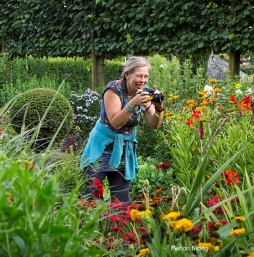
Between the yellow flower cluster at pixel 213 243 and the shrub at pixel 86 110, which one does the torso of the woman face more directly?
the yellow flower cluster

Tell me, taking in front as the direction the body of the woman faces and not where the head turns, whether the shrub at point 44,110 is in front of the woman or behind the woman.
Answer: behind

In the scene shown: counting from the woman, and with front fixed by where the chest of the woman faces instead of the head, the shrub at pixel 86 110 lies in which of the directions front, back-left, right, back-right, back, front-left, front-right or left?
back-left

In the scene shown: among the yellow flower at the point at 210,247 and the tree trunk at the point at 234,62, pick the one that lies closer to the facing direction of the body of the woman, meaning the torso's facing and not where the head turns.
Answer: the yellow flower

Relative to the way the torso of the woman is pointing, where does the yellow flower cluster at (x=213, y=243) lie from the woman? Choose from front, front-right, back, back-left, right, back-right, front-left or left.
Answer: front-right

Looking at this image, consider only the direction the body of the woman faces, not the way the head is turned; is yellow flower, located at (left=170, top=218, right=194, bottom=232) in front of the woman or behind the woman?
in front

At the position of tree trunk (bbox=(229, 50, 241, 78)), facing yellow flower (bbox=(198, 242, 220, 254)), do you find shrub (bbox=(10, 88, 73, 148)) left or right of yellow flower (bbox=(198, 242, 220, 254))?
right

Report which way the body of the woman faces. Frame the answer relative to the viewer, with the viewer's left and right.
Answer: facing the viewer and to the right of the viewer

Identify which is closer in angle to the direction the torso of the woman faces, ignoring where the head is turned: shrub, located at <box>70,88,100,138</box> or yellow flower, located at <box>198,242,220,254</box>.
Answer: the yellow flower
